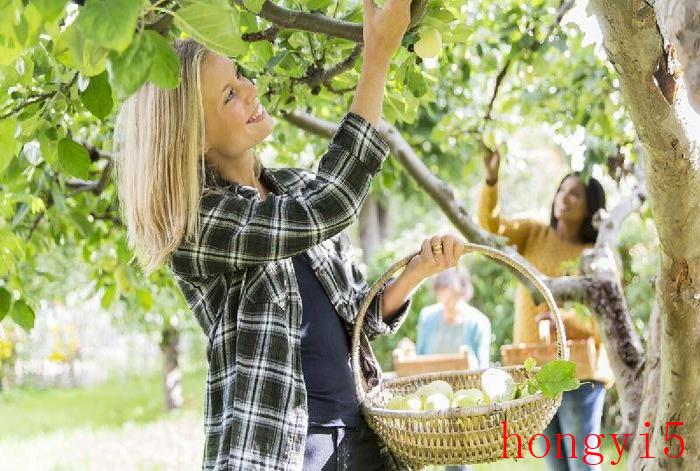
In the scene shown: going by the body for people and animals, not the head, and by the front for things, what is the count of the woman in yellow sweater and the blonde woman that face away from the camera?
0

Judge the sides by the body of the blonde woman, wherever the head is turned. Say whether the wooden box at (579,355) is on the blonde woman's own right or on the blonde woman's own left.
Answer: on the blonde woman's own left

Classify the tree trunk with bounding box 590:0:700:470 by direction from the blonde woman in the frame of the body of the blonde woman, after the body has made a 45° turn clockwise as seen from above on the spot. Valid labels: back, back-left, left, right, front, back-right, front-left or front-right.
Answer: left

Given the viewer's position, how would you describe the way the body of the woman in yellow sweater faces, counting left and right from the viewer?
facing the viewer and to the left of the viewer

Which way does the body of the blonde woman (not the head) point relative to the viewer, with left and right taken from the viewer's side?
facing the viewer and to the right of the viewer

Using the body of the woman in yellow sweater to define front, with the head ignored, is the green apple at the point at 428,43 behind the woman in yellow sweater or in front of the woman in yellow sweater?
in front

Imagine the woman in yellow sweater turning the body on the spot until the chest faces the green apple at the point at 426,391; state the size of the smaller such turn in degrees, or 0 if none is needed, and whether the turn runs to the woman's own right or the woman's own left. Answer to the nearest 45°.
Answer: approximately 45° to the woman's own left

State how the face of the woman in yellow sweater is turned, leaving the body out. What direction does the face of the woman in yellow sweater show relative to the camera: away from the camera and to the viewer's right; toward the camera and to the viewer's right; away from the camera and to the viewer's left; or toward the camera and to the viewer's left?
toward the camera and to the viewer's left

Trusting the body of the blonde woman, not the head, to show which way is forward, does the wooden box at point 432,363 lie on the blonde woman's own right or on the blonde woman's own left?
on the blonde woman's own left

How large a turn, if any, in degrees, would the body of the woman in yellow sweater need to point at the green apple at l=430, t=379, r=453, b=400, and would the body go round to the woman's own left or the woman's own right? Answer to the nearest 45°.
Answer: approximately 45° to the woman's own left
